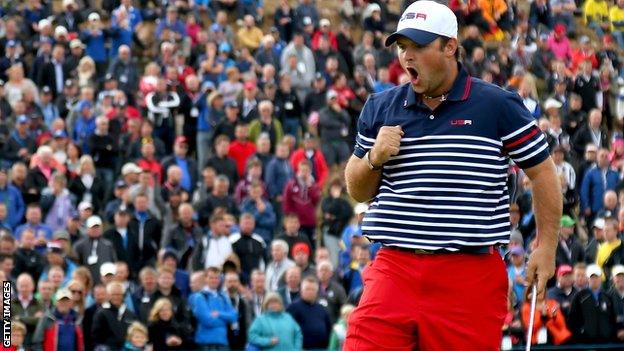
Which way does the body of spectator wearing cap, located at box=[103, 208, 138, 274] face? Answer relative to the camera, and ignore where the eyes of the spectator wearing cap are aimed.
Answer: toward the camera

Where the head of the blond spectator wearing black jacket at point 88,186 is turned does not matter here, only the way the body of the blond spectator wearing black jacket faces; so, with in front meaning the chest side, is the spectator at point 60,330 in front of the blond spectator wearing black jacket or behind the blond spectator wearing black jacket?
in front

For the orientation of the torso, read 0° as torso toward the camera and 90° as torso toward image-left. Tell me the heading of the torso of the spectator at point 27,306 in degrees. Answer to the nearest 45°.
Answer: approximately 0°

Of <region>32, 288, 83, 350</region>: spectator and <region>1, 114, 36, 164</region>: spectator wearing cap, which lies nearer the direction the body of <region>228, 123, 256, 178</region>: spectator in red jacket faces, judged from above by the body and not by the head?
the spectator

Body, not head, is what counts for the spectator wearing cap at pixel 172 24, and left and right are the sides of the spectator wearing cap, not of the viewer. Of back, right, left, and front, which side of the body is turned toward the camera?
front

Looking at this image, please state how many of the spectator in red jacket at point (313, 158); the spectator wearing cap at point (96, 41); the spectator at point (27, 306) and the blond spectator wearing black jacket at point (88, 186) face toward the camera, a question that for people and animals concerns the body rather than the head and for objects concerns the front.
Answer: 4

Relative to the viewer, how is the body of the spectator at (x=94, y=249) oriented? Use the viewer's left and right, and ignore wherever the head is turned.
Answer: facing the viewer

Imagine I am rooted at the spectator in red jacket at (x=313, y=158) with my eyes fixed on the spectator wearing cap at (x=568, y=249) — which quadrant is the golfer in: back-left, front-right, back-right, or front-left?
front-right

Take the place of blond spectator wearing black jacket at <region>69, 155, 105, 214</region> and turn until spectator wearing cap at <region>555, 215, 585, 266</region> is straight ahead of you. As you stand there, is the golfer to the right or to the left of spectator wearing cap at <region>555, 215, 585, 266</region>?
right

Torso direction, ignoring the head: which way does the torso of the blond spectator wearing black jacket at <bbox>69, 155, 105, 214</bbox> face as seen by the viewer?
toward the camera

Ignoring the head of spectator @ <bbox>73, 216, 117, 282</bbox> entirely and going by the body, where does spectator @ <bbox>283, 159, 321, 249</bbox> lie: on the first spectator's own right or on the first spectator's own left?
on the first spectator's own left
